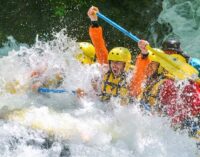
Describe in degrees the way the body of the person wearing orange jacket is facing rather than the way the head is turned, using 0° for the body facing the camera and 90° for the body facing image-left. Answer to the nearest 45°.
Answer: approximately 45°

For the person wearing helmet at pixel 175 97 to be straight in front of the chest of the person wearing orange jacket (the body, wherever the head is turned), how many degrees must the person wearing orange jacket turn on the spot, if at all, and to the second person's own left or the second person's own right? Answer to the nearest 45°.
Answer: approximately 90° to the second person's own left
